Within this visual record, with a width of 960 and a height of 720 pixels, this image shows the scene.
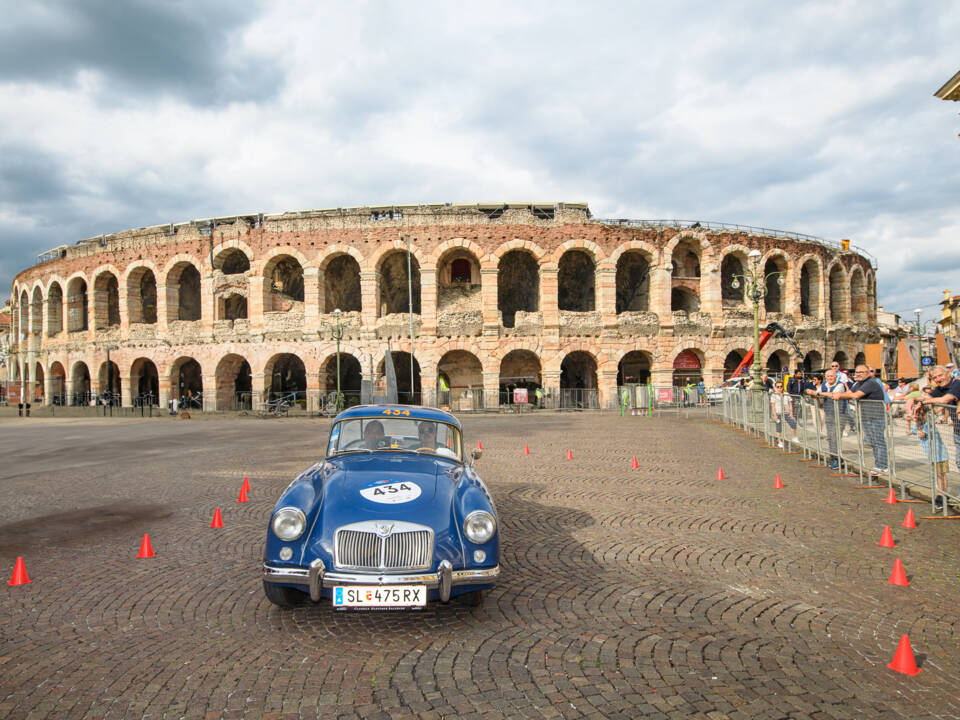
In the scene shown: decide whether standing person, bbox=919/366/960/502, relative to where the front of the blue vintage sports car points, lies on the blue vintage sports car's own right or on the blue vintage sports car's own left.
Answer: on the blue vintage sports car's own left

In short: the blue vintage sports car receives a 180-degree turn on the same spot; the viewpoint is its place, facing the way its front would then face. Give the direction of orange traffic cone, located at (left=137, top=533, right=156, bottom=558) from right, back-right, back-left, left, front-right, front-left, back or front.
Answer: front-left

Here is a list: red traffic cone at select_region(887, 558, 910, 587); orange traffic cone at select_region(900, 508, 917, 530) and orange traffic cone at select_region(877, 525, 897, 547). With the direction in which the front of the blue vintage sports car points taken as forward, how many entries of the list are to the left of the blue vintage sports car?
3

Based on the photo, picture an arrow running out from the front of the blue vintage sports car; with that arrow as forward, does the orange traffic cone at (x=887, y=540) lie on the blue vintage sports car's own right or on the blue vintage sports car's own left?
on the blue vintage sports car's own left

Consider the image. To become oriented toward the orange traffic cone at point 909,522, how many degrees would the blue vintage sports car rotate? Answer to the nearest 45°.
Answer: approximately 90° to its left

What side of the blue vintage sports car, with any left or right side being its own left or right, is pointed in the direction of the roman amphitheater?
back

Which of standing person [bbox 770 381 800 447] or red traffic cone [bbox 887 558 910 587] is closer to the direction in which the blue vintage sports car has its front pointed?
the red traffic cone

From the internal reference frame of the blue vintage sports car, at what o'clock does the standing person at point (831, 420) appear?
The standing person is roughly at 8 o'clock from the blue vintage sports car.

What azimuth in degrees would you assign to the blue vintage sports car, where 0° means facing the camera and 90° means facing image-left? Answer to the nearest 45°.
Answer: approximately 0°

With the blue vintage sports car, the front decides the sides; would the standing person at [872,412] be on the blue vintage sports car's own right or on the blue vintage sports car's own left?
on the blue vintage sports car's own left
